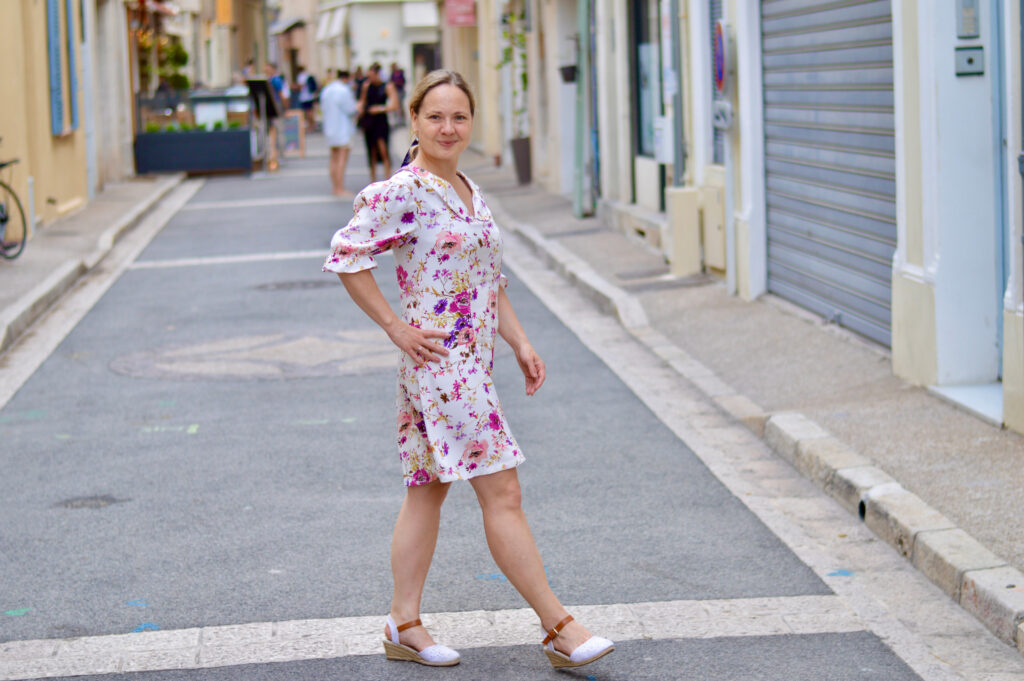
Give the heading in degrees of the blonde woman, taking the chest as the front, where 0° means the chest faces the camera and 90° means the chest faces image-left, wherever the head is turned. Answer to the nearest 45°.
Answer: approximately 315°

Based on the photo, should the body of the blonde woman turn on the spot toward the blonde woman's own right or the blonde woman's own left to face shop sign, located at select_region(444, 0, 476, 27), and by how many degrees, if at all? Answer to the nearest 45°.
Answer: approximately 135° to the blonde woman's own left

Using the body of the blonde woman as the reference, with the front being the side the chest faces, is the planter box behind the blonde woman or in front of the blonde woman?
behind

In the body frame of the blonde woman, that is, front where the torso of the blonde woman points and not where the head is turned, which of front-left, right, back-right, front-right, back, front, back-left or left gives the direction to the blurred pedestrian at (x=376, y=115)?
back-left
